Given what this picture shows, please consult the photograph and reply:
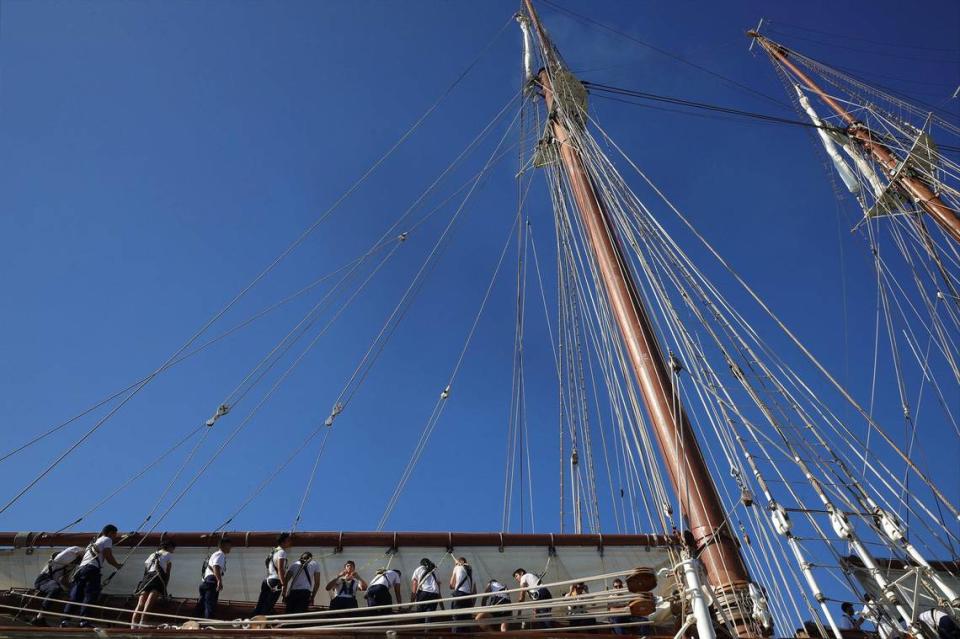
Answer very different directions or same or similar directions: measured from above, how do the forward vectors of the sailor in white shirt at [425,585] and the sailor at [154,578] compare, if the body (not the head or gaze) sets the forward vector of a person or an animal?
same or similar directions

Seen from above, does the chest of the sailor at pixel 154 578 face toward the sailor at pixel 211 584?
no

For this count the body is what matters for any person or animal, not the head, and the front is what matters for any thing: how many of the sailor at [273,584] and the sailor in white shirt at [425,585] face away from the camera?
1
